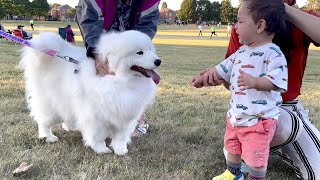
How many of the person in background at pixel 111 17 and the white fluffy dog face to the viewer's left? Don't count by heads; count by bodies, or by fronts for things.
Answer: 0

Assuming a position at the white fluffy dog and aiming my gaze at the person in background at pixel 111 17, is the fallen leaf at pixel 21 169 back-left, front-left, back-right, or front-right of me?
back-left

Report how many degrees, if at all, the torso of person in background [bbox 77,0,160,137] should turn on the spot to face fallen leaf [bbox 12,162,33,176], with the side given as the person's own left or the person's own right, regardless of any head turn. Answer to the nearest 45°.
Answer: approximately 45° to the person's own right

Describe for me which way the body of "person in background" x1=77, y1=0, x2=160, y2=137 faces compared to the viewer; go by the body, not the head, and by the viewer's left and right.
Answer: facing the viewer

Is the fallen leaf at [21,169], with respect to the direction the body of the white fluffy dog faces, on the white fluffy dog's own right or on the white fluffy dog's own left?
on the white fluffy dog's own right
